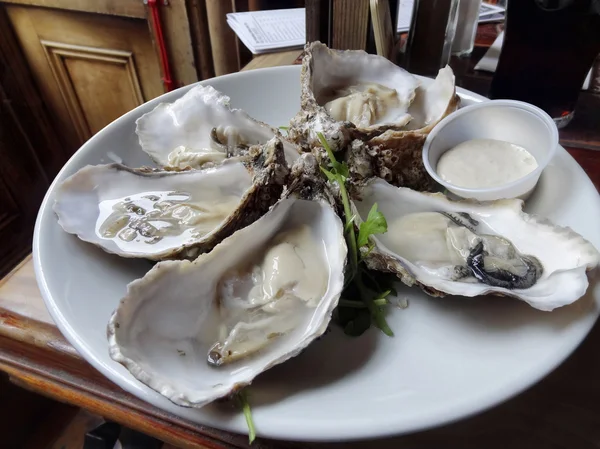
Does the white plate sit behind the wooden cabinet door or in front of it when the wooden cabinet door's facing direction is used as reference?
in front

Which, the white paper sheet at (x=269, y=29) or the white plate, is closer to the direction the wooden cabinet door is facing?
the white plate

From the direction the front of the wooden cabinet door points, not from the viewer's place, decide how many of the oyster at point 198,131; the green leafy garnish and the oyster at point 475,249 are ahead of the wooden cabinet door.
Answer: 3

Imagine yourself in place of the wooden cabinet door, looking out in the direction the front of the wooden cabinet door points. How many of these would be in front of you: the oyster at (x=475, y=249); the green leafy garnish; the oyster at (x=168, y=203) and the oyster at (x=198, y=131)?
4

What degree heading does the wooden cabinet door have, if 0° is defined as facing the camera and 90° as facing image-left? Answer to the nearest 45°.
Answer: approximately 0°

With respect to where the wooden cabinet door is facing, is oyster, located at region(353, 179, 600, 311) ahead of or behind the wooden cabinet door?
ahead

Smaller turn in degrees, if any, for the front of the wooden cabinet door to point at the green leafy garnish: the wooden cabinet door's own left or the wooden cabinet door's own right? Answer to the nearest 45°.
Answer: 0° — it already faces it

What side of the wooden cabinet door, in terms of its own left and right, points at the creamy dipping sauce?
front

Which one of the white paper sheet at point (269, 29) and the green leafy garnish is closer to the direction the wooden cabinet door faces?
the green leafy garnish

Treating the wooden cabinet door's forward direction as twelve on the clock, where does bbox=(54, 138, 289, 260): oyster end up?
The oyster is roughly at 12 o'clock from the wooden cabinet door.

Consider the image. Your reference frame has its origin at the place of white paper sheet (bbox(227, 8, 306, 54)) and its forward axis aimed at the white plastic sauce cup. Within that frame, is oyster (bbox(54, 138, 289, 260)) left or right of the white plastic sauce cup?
right
